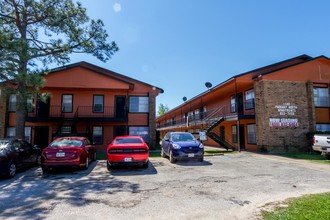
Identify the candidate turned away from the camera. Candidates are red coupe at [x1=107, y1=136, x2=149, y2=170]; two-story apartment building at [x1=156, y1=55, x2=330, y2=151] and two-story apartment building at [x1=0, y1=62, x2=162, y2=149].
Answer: the red coupe

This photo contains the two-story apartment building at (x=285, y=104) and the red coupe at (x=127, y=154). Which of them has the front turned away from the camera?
the red coupe

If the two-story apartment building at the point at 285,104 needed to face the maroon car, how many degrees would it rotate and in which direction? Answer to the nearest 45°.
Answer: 0° — it already faces it

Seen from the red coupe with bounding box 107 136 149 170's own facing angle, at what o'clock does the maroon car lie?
The maroon car is roughly at 9 o'clock from the red coupe.

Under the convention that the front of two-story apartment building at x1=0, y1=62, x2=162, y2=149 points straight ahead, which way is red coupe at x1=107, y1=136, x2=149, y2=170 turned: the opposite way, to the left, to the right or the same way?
the opposite way

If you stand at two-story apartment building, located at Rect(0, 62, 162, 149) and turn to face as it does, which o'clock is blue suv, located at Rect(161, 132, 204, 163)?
The blue suv is roughly at 11 o'clock from the two-story apartment building.

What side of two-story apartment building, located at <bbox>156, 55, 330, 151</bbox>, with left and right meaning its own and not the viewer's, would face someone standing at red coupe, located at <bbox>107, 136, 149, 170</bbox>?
front

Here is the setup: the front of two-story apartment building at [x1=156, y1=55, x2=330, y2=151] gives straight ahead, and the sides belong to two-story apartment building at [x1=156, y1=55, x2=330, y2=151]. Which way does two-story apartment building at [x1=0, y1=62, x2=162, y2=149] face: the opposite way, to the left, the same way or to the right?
to the left

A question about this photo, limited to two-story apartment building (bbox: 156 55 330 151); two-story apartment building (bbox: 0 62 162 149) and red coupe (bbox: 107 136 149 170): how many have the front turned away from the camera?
1

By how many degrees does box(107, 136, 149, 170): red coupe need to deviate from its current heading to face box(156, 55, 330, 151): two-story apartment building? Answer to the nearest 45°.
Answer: approximately 45° to its right

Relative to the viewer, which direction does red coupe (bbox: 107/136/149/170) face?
away from the camera

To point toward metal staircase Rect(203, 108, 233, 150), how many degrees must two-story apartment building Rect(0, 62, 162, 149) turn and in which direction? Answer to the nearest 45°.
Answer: approximately 90° to its left

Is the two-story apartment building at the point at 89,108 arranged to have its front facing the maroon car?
yes
